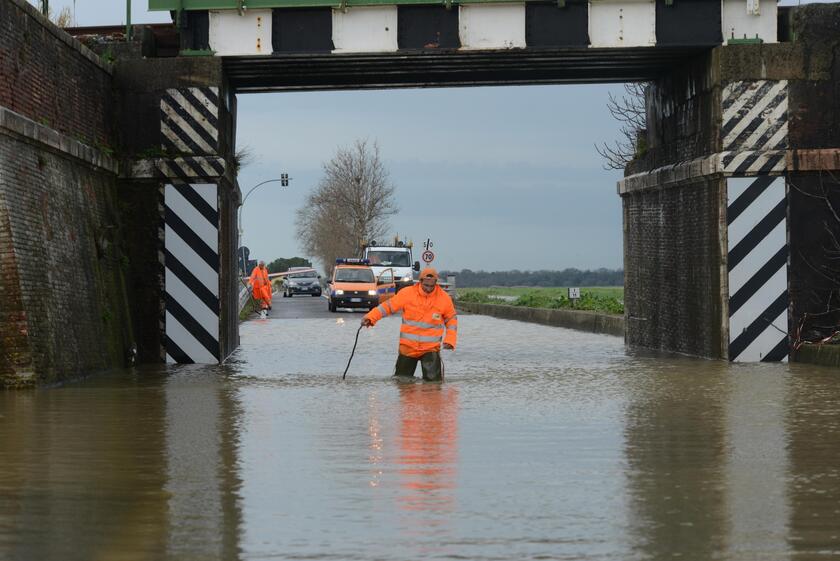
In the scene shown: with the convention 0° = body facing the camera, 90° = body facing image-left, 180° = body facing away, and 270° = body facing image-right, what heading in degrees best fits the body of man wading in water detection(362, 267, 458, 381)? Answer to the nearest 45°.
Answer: approximately 0°
